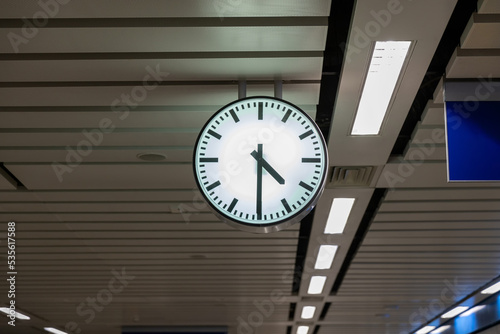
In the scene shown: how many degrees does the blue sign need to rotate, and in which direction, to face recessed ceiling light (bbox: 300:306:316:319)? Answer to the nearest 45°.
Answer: approximately 180°

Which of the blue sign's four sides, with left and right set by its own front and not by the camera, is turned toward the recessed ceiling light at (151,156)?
right

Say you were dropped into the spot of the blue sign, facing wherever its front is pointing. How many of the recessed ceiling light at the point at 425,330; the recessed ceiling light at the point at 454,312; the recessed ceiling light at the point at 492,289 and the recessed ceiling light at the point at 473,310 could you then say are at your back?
4

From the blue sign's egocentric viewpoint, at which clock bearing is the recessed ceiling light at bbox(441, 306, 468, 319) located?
The recessed ceiling light is roughly at 6 o'clock from the blue sign.

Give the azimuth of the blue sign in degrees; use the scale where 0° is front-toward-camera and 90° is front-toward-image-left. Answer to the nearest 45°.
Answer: approximately 0°

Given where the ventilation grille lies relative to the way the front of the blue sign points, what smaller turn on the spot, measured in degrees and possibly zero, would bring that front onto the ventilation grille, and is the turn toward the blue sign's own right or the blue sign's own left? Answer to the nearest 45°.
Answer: approximately 135° to the blue sign's own right

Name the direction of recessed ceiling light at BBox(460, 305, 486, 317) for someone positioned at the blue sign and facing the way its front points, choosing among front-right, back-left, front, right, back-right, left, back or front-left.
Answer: back

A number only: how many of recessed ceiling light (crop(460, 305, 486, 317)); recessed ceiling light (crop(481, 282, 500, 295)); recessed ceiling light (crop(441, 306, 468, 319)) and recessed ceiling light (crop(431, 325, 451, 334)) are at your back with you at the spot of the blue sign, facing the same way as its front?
4

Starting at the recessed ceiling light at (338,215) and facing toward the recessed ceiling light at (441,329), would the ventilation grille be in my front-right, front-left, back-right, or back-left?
back-right

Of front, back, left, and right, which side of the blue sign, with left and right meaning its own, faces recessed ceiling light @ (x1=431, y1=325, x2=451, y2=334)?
back

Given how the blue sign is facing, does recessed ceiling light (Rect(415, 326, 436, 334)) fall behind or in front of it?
behind

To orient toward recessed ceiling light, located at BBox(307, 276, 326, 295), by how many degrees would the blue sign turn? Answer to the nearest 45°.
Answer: approximately 180°
